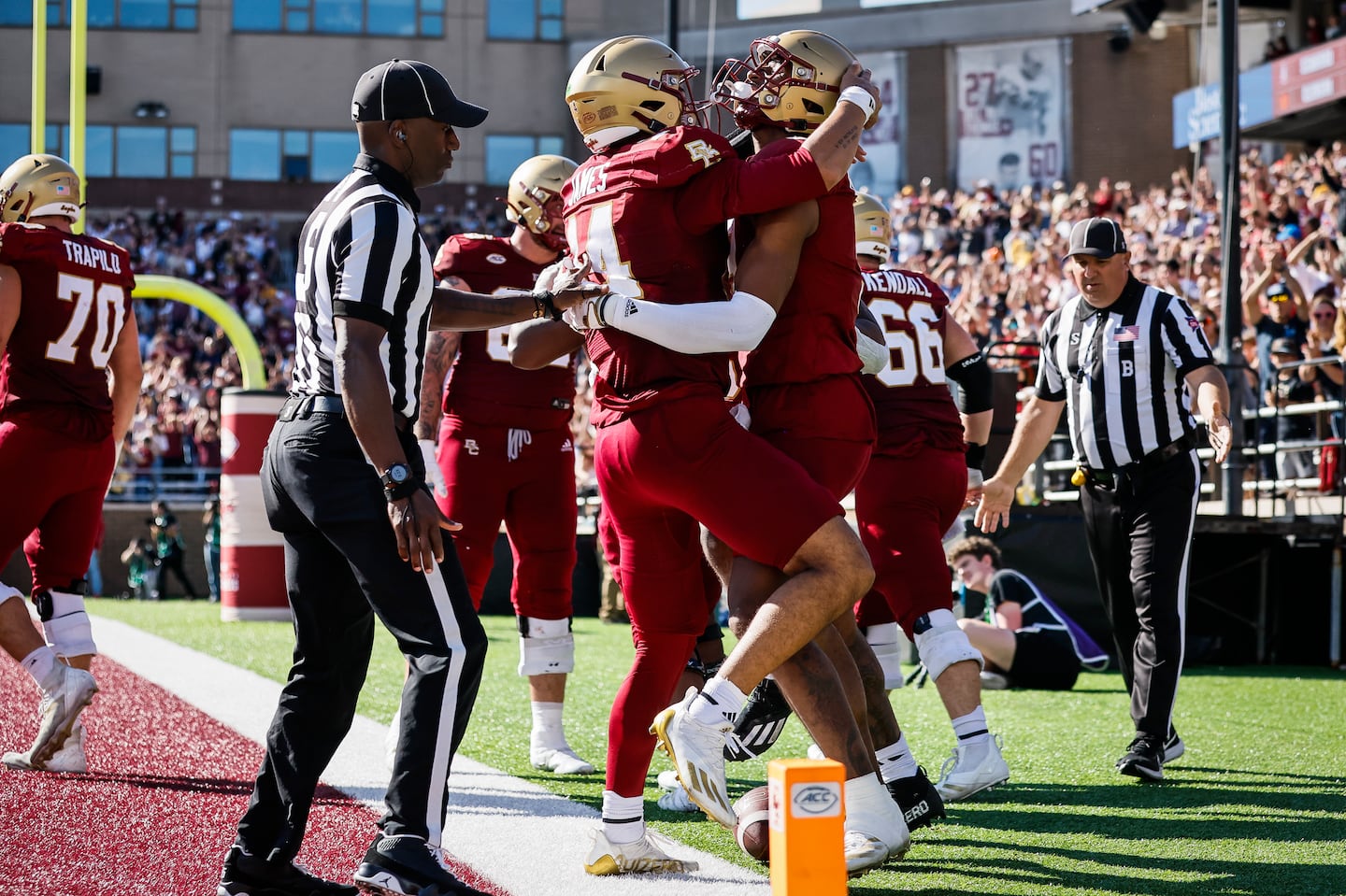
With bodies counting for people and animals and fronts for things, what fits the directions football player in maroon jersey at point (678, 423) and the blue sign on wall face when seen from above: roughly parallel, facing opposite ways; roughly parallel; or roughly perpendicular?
roughly parallel, facing opposite ways

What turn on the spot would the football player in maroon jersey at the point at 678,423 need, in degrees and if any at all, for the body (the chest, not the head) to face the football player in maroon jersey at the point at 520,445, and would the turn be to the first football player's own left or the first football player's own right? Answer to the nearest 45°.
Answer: approximately 45° to the first football player's own left

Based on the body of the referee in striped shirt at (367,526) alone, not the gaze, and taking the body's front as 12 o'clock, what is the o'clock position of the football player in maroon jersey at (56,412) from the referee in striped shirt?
The football player in maroon jersey is roughly at 8 o'clock from the referee in striped shirt.

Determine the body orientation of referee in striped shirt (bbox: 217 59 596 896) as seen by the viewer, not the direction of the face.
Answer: to the viewer's right

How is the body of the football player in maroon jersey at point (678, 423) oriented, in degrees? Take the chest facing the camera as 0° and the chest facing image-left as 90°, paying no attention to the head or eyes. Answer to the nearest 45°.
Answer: approximately 225°

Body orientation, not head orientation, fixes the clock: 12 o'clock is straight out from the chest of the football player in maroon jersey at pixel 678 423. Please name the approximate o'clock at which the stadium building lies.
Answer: The stadium building is roughly at 10 o'clock from the football player in maroon jersey.

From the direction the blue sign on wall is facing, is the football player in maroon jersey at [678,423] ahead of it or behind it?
ahead

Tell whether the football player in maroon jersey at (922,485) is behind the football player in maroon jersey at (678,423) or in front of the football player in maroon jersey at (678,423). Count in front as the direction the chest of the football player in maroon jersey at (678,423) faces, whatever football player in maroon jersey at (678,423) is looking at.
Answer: in front

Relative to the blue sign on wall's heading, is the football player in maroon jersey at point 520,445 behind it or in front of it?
in front

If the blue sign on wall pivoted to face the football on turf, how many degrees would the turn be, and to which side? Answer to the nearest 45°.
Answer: approximately 45° to its left

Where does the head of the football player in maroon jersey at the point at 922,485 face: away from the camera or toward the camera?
away from the camera

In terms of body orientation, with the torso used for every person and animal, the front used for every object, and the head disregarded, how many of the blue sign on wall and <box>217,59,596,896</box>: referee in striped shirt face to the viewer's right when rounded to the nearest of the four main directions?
1

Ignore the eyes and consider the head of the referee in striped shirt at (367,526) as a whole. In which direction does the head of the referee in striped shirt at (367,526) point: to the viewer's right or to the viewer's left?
to the viewer's right

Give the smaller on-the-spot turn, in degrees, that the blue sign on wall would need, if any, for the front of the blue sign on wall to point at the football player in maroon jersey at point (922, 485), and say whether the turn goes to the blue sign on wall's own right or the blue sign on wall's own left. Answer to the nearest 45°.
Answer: approximately 45° to the blue sign on wall's own left
